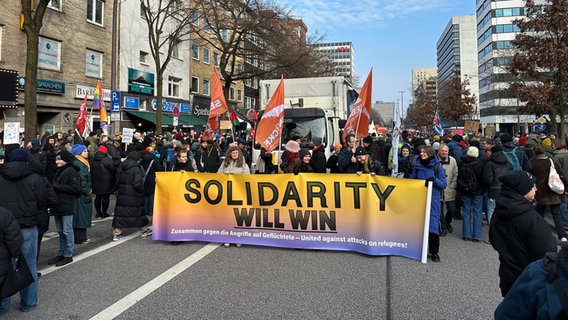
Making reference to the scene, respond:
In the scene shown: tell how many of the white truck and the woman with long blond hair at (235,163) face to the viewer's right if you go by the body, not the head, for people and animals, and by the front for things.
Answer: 0

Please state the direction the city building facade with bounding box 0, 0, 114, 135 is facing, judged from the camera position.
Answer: facing the viewer and to the right of the viewer

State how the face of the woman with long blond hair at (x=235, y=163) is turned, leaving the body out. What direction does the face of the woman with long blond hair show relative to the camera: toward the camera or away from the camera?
toward the camera

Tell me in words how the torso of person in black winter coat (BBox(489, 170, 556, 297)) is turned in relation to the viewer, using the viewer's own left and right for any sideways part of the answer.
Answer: facing away from the viewer and to the right of the viewer

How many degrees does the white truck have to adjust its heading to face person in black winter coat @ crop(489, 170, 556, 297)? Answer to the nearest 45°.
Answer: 0° — it already faces them

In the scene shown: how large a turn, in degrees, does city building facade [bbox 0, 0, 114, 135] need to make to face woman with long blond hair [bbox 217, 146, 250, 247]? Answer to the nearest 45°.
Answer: approximately 45° to its right

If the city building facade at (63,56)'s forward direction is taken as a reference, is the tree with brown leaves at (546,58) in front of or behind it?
in front

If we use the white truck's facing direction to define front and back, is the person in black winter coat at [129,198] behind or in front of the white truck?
in front

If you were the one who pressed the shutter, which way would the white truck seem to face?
facing the viewer
